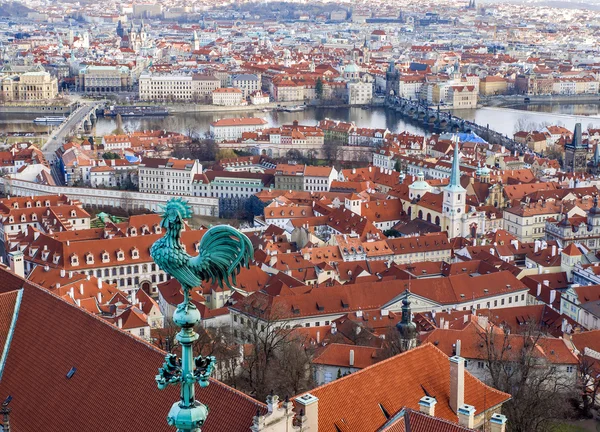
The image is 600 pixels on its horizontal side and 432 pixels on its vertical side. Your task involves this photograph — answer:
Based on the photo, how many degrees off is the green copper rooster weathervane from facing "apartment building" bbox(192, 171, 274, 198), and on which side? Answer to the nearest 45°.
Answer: approximately 90° to its right

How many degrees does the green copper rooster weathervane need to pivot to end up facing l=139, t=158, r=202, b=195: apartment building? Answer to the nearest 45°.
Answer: approximately 90° to its right

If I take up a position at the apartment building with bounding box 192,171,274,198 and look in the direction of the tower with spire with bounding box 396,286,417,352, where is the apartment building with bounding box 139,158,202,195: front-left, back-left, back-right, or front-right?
back-right

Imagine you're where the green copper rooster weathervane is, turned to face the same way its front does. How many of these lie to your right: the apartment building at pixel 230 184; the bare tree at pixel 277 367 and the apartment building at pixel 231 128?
3

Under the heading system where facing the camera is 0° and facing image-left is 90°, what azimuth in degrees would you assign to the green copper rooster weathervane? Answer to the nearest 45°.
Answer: approximately 90°

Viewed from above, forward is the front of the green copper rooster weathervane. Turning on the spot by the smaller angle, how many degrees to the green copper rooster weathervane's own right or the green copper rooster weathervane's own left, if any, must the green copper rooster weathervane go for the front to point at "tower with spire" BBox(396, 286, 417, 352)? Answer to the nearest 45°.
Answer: approximately 90° to the green copper rooster weathervane's own right

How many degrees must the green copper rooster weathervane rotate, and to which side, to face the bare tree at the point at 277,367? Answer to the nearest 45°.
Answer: approximately 90° to its right

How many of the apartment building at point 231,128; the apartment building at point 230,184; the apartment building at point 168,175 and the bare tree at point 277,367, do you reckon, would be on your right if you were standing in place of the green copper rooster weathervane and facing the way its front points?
4

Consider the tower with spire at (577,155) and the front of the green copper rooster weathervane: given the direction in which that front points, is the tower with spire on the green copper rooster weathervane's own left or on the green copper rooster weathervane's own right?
on the green copper rooster weathervane's own right

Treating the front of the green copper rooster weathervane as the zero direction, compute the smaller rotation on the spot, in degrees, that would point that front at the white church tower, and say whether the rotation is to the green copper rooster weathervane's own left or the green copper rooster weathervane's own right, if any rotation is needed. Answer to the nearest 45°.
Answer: approximately 90° to the green copper rooster weathervane's own right
